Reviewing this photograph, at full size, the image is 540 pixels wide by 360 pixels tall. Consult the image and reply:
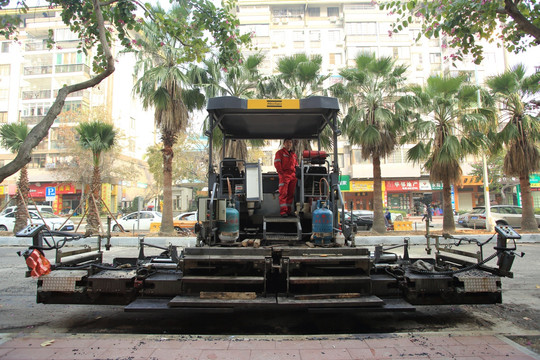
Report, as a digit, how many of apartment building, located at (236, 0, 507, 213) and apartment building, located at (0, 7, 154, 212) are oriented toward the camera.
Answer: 2

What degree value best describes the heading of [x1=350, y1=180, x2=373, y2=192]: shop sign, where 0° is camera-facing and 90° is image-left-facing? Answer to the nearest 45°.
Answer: approximately 0°

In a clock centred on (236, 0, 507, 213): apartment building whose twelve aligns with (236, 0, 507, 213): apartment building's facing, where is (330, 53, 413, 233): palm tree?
The palm tree is roughly at 12 o'clock from the apartment building.

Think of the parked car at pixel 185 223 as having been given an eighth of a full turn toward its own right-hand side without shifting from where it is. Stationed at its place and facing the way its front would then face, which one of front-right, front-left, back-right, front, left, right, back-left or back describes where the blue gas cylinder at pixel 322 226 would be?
back-left

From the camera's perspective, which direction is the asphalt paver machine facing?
away from the camera

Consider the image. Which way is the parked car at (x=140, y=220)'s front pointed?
to the viewer's left

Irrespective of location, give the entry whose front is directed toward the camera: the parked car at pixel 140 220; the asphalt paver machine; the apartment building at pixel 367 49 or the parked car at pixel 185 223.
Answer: the apartment building

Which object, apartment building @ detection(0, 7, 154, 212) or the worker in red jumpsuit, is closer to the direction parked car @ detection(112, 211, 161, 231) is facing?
the apartment building

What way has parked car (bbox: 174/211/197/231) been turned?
to the viewer's left
